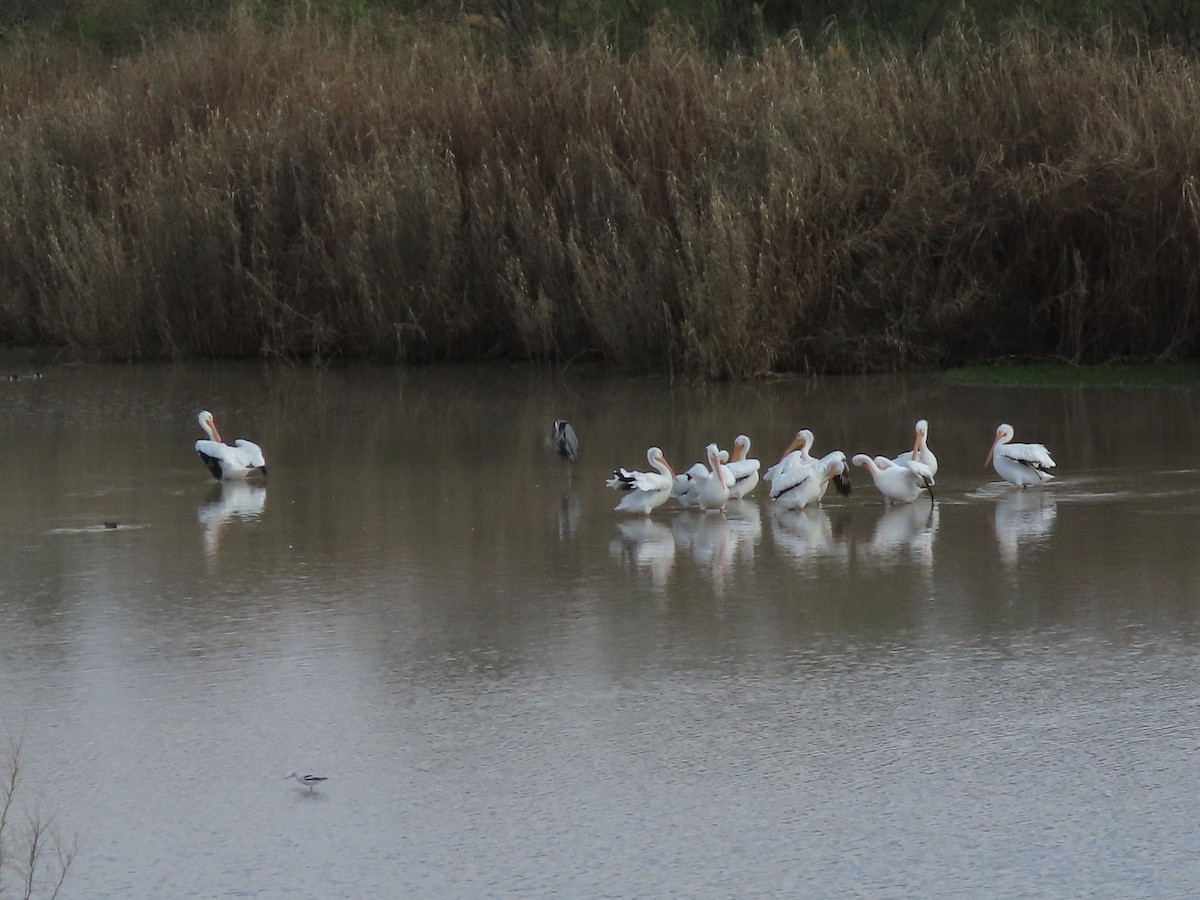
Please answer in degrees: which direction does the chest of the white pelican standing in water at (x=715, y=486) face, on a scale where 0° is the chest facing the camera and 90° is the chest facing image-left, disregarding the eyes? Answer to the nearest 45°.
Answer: approximately 0°

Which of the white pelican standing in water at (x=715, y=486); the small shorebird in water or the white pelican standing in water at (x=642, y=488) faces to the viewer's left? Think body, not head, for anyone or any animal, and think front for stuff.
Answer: the small shorebird in water

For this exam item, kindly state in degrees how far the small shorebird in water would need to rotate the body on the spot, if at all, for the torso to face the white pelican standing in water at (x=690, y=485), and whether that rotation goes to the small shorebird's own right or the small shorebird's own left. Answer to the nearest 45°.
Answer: approximately 135° to the small shorebird's own right

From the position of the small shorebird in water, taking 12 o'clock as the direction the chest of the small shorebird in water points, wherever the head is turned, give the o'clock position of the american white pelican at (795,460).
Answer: The american white pelican is roughly at 4 o'clock from the small shorebird in water.

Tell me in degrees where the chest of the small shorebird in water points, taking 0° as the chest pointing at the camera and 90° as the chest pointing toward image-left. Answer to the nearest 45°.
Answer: approximately 90°

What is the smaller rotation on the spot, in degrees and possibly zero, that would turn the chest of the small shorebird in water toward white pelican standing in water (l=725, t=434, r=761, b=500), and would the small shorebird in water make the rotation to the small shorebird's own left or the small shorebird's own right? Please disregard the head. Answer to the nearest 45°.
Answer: approximately 135° to the small shorebird's own right

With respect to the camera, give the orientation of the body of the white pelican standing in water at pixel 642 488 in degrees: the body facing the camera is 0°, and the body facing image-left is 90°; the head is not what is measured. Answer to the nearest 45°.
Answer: approximately 270°

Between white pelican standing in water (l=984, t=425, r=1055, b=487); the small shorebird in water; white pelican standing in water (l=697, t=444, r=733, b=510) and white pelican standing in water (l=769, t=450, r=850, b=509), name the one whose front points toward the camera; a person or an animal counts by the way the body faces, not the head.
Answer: white pelican standing in water (l=697, t=444, r=733, b=510)

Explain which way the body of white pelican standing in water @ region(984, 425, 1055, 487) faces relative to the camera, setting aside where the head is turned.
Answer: to the viewer's left
